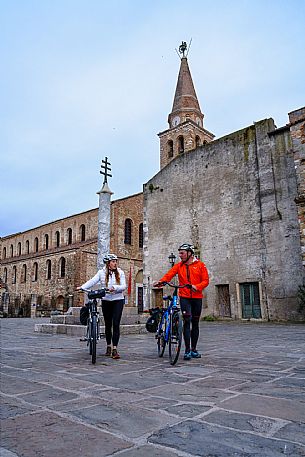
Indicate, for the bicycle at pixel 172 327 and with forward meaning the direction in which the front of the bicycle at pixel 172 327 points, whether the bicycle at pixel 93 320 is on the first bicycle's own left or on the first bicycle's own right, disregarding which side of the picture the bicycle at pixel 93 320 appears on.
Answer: on the first bicycle's own right

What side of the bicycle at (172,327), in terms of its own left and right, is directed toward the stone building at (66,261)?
back

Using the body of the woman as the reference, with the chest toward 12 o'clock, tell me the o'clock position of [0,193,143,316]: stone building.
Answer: The stone building is roughly at 6 o'clock from the woman.

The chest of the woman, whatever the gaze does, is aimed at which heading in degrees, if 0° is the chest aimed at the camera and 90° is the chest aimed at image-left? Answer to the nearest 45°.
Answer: approximately 0°

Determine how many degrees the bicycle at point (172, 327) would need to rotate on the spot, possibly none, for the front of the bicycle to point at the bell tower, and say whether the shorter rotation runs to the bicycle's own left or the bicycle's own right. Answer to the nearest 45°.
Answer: approximately 180°

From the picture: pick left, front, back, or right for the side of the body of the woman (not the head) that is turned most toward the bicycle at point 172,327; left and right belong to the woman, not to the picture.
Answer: left

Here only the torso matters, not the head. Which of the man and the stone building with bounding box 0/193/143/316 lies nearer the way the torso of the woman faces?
the man

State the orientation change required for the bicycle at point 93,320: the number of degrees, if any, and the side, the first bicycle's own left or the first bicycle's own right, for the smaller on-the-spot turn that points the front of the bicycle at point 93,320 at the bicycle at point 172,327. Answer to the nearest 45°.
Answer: approximately 90° to the first bicycle's own left

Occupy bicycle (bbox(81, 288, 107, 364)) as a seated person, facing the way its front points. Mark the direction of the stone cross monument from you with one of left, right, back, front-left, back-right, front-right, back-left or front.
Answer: back

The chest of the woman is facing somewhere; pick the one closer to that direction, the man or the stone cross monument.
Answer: the man
